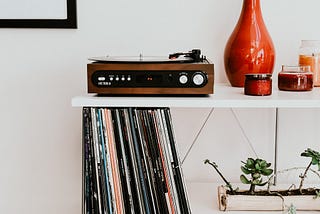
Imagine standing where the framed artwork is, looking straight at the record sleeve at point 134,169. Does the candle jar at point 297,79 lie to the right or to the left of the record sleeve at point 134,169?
left

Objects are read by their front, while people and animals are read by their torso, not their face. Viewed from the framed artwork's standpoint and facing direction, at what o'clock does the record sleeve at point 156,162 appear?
The record sleeve is roughly at 11 o'clock from the framed artwork.

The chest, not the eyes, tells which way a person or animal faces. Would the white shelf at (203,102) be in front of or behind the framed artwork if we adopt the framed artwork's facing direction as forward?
in front

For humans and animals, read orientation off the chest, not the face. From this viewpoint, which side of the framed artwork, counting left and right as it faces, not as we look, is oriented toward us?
front

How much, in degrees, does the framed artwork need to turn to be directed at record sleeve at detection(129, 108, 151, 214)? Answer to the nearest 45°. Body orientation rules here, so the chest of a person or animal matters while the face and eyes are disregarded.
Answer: approximately 45° to its left

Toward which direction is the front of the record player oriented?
toward the camera

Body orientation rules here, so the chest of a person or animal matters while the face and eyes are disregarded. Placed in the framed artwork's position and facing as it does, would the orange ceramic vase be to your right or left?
on your left

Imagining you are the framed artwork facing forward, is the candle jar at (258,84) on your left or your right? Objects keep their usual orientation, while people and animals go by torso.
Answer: on your left

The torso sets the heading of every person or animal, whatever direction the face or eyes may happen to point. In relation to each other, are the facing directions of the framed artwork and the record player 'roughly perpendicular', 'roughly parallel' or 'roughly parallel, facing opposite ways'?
roughly parallel

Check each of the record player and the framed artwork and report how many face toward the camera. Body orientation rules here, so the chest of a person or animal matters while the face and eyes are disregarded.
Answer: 2
